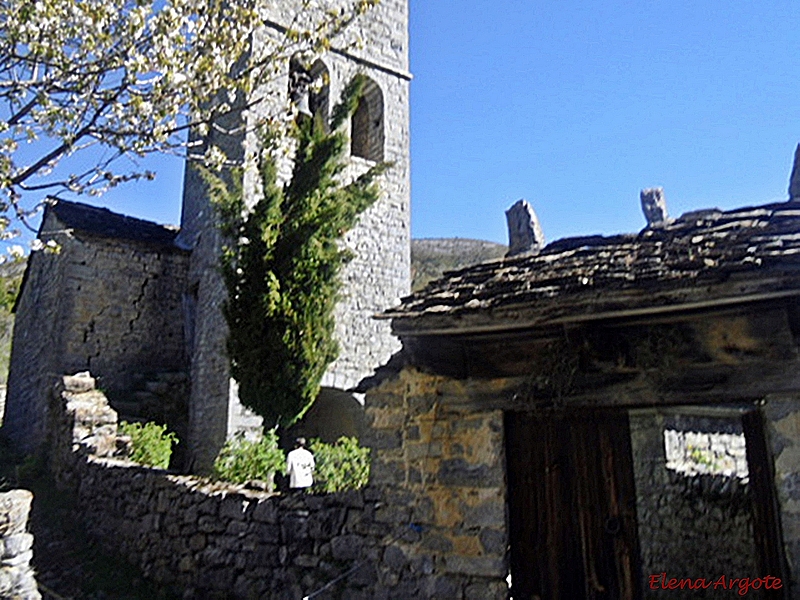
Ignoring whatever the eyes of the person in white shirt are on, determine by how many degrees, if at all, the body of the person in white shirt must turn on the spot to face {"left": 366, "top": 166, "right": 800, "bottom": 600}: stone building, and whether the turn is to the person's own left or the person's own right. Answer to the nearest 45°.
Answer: approximately 135° to the person's own right

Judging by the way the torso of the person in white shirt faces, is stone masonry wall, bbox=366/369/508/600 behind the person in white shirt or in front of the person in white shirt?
behind

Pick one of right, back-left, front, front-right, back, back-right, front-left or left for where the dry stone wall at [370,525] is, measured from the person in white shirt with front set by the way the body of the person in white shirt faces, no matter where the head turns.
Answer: back

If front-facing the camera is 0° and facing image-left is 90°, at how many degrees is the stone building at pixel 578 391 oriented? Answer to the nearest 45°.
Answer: approximately 0°

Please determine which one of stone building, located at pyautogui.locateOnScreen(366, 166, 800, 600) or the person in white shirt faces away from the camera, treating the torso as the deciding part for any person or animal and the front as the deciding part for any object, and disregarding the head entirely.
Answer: the person in white shirt

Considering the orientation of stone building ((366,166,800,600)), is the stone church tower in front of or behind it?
behind

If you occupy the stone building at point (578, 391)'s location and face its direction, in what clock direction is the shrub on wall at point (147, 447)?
The shrub on wall is roughly at 4 o'clock from the stone building.

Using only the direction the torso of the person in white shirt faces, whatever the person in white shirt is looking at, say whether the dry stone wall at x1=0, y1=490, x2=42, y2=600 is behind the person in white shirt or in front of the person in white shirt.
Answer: behind

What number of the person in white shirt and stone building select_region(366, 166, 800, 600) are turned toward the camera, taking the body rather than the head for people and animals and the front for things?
1

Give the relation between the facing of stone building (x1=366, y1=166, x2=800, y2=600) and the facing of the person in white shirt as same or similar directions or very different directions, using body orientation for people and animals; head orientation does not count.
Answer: very different directions

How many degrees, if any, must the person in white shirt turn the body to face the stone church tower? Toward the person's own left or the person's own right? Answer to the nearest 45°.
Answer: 0° — they already face it

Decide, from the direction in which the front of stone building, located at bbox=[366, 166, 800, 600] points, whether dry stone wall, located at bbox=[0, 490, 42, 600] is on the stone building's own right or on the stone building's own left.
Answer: on the stone building's own right

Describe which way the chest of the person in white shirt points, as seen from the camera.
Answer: away from the camera

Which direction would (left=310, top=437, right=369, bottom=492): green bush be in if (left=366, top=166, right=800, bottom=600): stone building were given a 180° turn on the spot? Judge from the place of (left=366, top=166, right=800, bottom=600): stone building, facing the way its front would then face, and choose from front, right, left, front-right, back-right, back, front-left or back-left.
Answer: front-left
